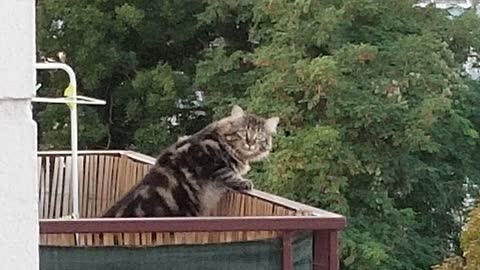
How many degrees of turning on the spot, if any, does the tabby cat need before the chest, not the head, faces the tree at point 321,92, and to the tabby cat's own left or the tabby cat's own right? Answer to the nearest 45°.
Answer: approximately 90° to the tabby cat's own left

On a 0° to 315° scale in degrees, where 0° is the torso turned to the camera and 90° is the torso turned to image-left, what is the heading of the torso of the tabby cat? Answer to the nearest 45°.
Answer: approximately 270°

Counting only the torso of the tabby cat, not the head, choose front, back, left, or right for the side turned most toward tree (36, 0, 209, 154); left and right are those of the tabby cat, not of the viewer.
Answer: left
